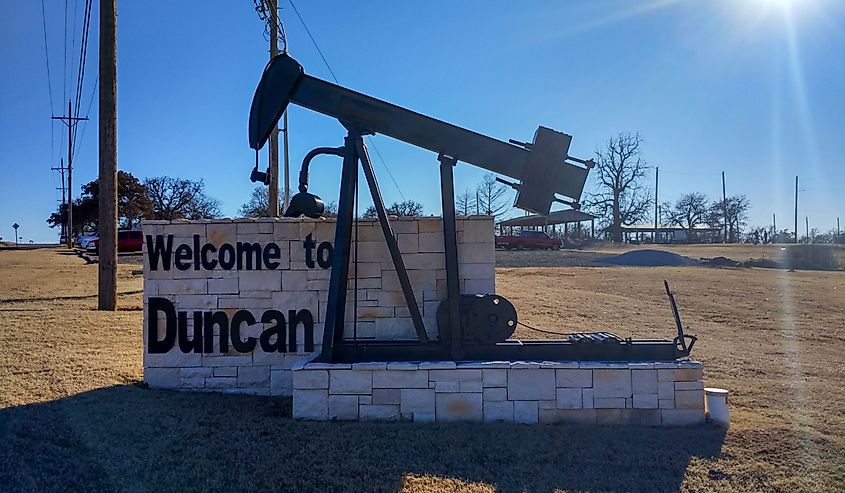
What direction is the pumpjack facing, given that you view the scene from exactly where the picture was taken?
facing to the left of the viewer

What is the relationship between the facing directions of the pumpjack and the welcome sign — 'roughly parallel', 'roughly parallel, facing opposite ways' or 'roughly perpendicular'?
roughly perpendicular

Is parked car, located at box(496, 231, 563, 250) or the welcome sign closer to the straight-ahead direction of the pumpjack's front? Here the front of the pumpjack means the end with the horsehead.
the welcome sign

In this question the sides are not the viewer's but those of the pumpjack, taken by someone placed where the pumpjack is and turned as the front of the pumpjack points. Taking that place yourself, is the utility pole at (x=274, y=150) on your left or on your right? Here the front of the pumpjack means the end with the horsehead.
on your right

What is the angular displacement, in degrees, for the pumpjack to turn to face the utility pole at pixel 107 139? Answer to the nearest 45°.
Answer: approximately 45° to its right

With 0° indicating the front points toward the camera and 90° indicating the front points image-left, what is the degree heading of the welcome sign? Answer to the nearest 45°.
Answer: approximately 0°

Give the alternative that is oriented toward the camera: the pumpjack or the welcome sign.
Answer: the welcome sign

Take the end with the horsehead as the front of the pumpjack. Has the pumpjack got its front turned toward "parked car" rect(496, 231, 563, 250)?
no

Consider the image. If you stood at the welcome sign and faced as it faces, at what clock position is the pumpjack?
The pumpjack is roughly at 10 o'clock from the welcome sign.

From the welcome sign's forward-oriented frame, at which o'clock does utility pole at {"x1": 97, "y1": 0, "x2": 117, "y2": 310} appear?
The utility pole is roughly at 5 o'clock from the welcome sign.

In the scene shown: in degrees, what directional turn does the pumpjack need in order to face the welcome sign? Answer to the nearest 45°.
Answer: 0° — it already faces it

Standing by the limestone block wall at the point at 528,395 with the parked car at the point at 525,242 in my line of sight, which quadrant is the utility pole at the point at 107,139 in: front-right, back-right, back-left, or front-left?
front-left

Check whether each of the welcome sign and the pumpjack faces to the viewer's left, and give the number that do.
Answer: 1

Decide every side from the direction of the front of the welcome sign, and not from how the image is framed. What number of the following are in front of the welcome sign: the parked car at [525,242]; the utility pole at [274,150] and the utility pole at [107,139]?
0

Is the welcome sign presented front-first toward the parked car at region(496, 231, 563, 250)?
no
